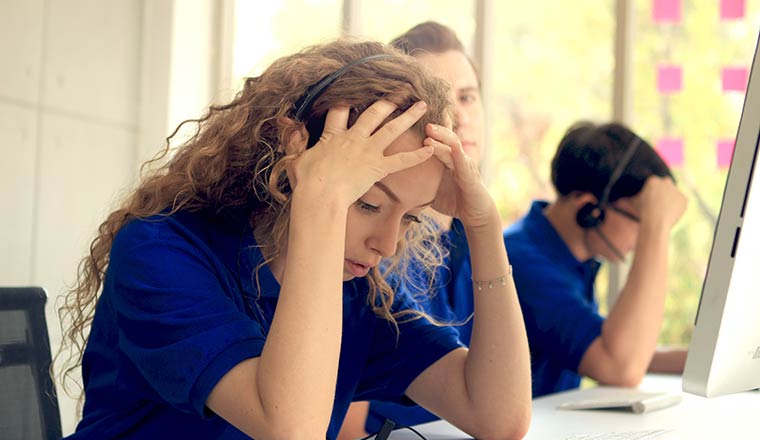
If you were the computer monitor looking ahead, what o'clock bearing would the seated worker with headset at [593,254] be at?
The seated worker with headset is roughly at 1 o'clock from the computer monitor.

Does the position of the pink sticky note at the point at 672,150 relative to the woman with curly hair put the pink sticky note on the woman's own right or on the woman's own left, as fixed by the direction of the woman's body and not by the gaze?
on the woman's own left

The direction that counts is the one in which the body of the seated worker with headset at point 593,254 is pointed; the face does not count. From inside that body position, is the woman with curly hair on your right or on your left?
on your right

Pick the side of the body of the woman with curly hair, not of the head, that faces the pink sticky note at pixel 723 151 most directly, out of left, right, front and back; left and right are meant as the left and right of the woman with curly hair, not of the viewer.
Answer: left

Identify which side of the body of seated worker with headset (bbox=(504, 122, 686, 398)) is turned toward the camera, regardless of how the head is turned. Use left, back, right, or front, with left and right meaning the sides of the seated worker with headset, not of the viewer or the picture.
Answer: right

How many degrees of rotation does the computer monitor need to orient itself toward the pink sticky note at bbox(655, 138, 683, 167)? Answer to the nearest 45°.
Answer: approximately 45° to its right

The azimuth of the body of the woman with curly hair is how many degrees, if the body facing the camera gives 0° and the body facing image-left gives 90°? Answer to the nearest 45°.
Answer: approximately 315°

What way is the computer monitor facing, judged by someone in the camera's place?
facing away from the viewer and to the left of the viewer
